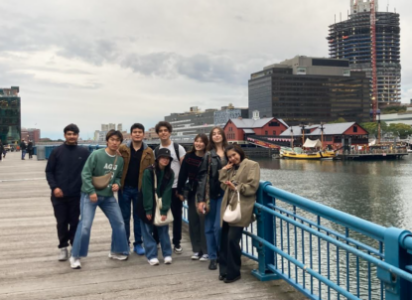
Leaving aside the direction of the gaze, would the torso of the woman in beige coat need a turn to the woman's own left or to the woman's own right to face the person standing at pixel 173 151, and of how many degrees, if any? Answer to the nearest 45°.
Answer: approximately 90° to the woman's own right

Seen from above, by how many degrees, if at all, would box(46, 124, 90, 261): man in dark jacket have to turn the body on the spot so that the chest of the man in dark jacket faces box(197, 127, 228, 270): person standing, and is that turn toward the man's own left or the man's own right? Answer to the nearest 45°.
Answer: approximately 45° to the man's own left

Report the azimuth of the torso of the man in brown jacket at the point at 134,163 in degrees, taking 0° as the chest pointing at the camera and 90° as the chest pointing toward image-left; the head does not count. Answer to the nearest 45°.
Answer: approximately 0°

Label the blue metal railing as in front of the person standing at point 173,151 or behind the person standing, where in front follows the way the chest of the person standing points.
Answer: in front

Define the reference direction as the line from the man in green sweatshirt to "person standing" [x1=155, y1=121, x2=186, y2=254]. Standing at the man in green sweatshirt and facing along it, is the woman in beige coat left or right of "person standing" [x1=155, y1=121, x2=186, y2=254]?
right

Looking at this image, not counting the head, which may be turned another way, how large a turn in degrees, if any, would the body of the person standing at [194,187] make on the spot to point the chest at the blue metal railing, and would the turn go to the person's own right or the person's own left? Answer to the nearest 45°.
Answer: approximately 45° to the person's own left
